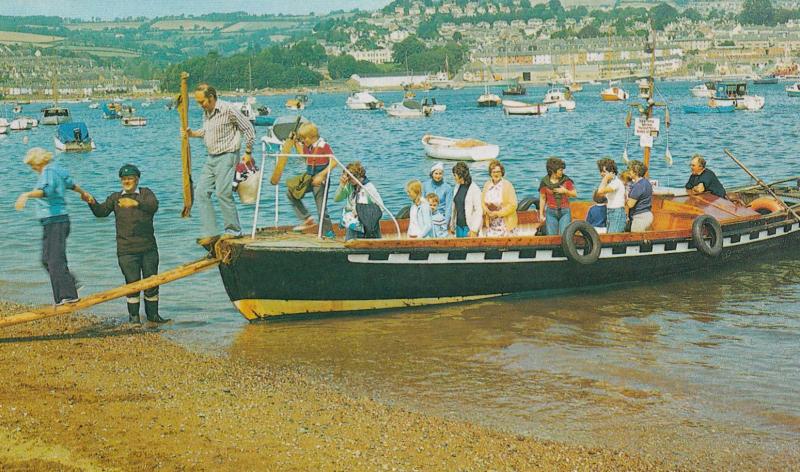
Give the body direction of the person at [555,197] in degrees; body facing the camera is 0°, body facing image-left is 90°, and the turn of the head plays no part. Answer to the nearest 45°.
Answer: approximately 0°

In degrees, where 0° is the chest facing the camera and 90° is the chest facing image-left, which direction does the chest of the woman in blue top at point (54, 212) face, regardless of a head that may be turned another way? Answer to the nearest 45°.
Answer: approximately 90°

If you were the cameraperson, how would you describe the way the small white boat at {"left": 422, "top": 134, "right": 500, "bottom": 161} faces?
facing to the left of the viewer

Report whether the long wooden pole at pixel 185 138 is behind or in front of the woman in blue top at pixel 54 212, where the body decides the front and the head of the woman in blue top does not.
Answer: behind

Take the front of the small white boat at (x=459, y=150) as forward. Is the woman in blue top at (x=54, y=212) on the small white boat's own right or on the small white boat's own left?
on the small white boat's own left

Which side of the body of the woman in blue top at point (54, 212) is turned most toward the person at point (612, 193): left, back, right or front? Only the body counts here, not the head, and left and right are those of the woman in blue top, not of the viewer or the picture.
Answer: back

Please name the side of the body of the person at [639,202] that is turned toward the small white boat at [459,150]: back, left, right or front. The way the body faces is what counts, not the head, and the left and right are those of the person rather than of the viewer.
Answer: right

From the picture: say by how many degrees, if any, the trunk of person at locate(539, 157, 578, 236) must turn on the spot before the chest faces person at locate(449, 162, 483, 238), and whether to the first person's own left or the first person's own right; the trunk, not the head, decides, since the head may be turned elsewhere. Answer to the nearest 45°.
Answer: approximately 45° to the first person's own right

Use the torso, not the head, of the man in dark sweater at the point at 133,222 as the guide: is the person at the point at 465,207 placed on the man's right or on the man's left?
on the man's left

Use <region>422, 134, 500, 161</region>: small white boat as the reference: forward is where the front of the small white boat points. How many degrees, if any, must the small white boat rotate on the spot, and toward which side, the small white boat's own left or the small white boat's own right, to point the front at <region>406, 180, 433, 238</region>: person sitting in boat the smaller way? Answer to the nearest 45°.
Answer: approximately 90° to the small white boat's own left
